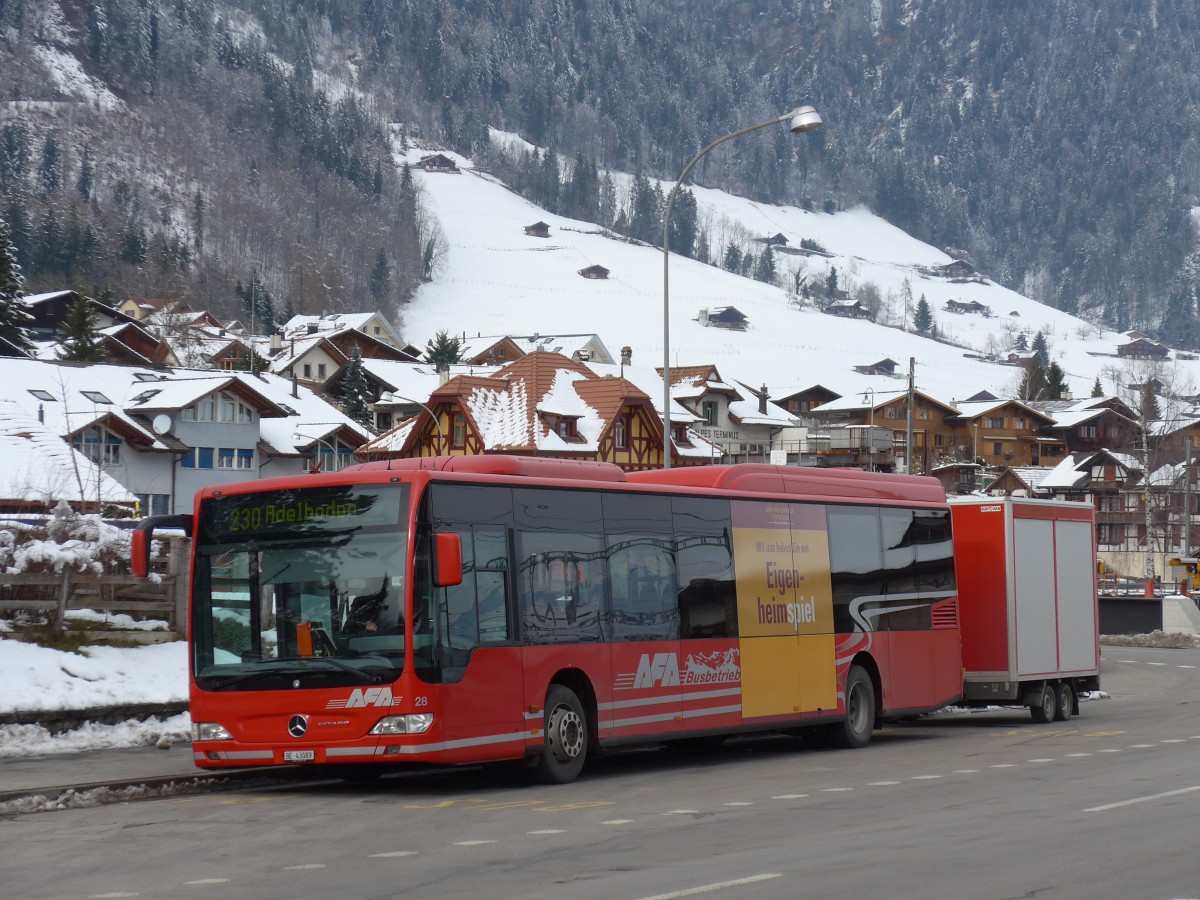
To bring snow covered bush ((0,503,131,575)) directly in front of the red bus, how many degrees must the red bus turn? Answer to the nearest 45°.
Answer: approximately 90° to its right

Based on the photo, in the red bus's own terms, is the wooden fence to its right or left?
on its right

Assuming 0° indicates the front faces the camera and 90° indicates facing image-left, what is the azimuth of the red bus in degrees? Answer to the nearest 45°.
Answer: approximately 45°
